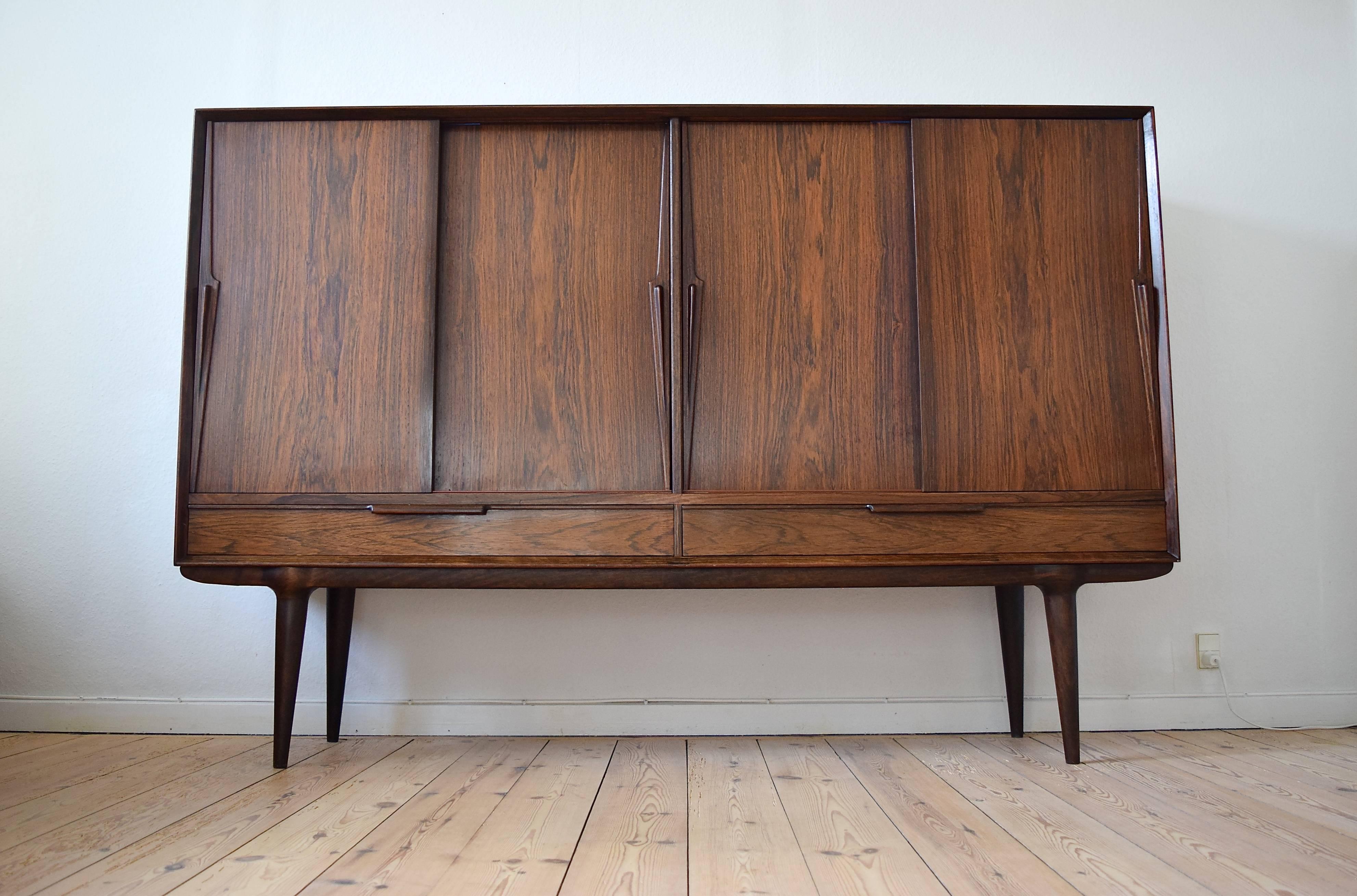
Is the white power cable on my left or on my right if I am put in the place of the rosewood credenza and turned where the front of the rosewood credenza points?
on my left

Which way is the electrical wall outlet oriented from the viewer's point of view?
toward the camera

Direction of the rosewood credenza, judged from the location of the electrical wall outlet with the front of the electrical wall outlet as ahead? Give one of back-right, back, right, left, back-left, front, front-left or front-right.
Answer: front-right

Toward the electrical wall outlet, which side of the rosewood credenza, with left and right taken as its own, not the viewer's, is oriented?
left

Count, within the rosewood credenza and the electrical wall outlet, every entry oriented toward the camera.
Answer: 2

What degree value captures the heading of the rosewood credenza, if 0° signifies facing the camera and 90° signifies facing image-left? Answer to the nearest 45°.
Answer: approximately 0°
